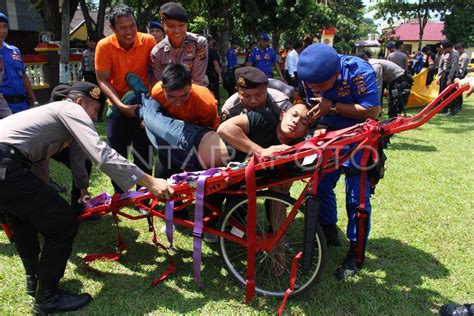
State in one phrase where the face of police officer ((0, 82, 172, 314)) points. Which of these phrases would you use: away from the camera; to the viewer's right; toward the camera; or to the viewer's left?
to the viewer's right

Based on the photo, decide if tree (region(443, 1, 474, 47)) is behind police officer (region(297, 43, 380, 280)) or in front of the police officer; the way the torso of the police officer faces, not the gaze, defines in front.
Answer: behind

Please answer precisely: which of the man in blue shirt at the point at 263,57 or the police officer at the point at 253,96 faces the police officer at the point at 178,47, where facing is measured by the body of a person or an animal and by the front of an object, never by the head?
the man in blue shirt

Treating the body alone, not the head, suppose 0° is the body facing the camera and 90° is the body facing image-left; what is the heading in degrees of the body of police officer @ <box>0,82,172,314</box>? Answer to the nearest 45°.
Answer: approximately 270°

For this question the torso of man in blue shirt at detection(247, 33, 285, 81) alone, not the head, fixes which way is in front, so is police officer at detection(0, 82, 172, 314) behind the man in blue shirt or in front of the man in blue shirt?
in front

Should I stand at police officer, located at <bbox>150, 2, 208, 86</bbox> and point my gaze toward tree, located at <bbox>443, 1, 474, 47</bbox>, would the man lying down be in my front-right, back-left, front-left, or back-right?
back-right

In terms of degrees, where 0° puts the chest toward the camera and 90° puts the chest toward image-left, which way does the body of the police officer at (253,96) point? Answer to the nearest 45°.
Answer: approximately 0°

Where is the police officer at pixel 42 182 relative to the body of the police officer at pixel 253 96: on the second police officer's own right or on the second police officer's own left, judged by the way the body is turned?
on the second police officer's own right
